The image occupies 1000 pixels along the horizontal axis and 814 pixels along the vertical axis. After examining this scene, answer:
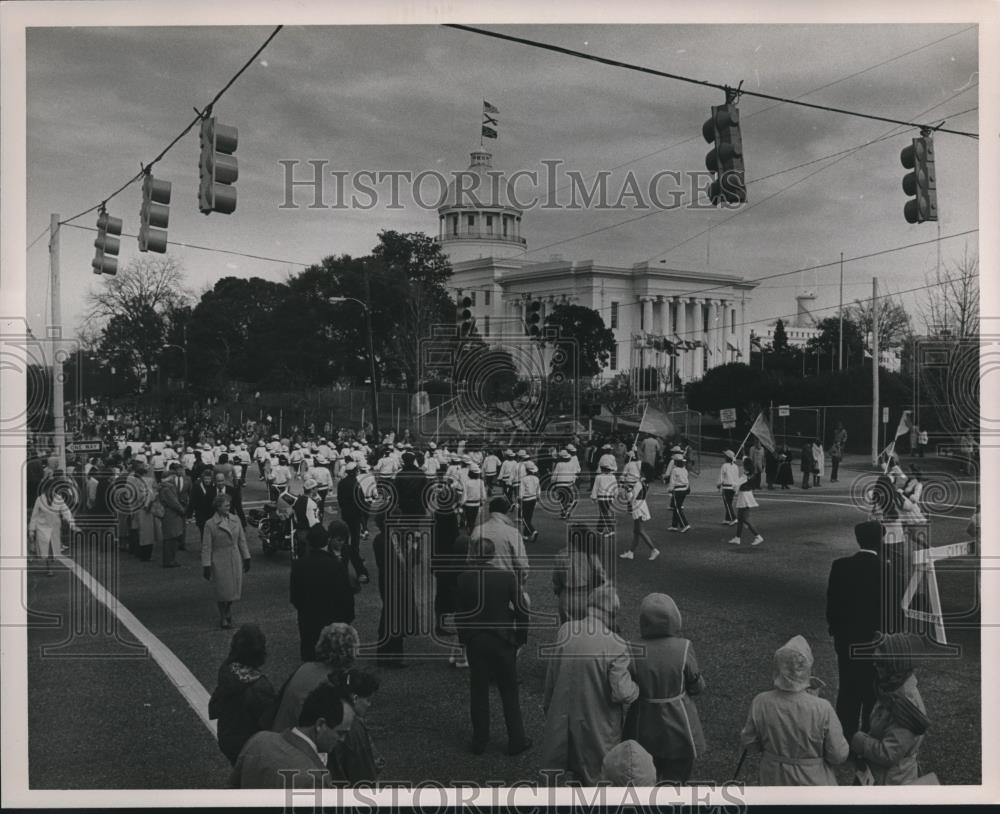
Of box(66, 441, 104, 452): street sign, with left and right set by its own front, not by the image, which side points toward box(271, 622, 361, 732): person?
front

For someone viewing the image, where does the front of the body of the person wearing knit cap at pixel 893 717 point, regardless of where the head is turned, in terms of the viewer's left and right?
facing away from the viewer and to the left of the viewer

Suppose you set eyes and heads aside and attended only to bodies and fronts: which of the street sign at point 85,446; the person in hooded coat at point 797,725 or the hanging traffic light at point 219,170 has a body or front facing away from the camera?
the person in hooded coat

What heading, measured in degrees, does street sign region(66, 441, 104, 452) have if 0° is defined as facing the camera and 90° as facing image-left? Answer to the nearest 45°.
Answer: approximately 0°

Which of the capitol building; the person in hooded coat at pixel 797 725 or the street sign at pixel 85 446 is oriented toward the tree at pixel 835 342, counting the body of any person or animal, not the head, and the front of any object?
the person in hooded coat

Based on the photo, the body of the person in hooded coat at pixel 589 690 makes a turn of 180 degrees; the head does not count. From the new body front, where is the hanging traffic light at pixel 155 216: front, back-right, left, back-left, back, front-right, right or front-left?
right

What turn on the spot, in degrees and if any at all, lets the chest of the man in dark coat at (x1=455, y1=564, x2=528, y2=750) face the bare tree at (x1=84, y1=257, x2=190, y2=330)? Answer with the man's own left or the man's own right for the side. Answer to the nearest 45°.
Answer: approximately 45° to the man's own left

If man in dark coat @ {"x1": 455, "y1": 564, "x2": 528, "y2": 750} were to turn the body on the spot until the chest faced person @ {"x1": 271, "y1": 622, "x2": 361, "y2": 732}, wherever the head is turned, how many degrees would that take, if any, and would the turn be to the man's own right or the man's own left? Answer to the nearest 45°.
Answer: approximately 135° to the man's own left

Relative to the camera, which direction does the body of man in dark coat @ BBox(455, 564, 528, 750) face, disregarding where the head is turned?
away from the camera

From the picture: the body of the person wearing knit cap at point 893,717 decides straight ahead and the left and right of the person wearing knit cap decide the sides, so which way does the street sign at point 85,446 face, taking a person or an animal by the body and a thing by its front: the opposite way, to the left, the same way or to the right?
the opposite way

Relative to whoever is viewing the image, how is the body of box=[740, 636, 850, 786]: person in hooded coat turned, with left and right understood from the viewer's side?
facing away from the viewer
